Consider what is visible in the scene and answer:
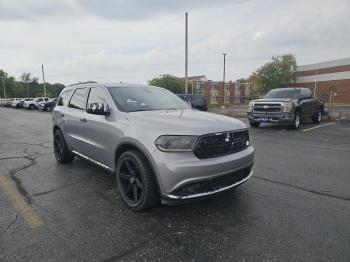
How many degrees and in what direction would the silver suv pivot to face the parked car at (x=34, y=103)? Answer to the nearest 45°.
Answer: approximately 180°

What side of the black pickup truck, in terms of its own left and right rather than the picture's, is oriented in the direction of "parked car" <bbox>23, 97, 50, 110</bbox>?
right

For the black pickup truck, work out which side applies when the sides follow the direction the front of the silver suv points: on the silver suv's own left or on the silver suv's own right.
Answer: on the silver suv's own left

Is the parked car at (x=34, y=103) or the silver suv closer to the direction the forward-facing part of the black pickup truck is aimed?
the silver suv

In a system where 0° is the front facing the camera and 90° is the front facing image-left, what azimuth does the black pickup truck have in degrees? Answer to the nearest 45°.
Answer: approximately 45°

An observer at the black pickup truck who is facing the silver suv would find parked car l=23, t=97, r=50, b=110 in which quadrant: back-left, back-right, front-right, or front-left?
back-right
